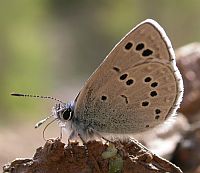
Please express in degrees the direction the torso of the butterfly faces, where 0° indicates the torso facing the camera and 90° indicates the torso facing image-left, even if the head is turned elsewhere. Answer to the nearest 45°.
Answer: approximately 90°
